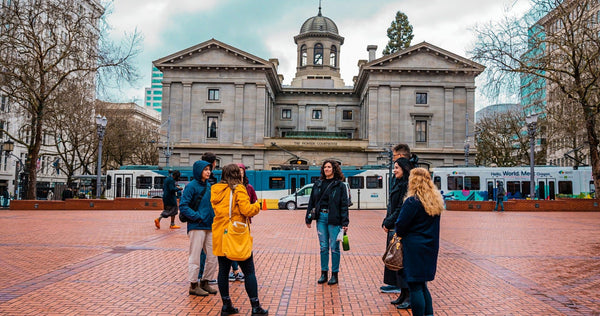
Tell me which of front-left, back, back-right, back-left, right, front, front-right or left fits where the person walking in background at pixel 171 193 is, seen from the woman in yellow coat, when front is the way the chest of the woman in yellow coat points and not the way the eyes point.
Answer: front-left

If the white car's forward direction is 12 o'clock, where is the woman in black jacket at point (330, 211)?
The woman in black jacket is roughly at 9 o'clock from the white car.

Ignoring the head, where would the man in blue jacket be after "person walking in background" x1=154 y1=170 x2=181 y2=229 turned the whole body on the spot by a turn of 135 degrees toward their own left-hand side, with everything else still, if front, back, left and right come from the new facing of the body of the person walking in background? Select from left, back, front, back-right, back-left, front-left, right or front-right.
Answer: back-left

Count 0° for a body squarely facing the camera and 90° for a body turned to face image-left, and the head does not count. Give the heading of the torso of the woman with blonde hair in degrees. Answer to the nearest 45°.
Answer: approximately 135°

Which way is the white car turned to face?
to the viewer's left

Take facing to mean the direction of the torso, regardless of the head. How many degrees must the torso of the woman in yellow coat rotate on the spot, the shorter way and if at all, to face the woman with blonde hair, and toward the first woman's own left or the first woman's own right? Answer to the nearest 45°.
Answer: approximately 90° to the first woman's own right

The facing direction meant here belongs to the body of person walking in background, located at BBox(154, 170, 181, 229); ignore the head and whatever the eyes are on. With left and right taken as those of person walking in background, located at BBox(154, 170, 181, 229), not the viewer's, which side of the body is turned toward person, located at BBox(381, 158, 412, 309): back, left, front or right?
right

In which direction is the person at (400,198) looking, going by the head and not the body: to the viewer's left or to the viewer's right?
to the viewer's left

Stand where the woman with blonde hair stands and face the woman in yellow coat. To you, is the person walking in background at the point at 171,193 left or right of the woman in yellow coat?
right

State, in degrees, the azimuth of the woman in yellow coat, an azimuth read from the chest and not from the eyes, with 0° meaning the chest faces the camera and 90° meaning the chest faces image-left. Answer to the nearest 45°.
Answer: approximately 225°

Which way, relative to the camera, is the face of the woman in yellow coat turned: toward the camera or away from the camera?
away from the camera

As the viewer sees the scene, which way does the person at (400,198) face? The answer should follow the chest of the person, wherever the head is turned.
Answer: to the viewer's left

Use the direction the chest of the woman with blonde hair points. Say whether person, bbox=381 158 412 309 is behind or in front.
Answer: in front
